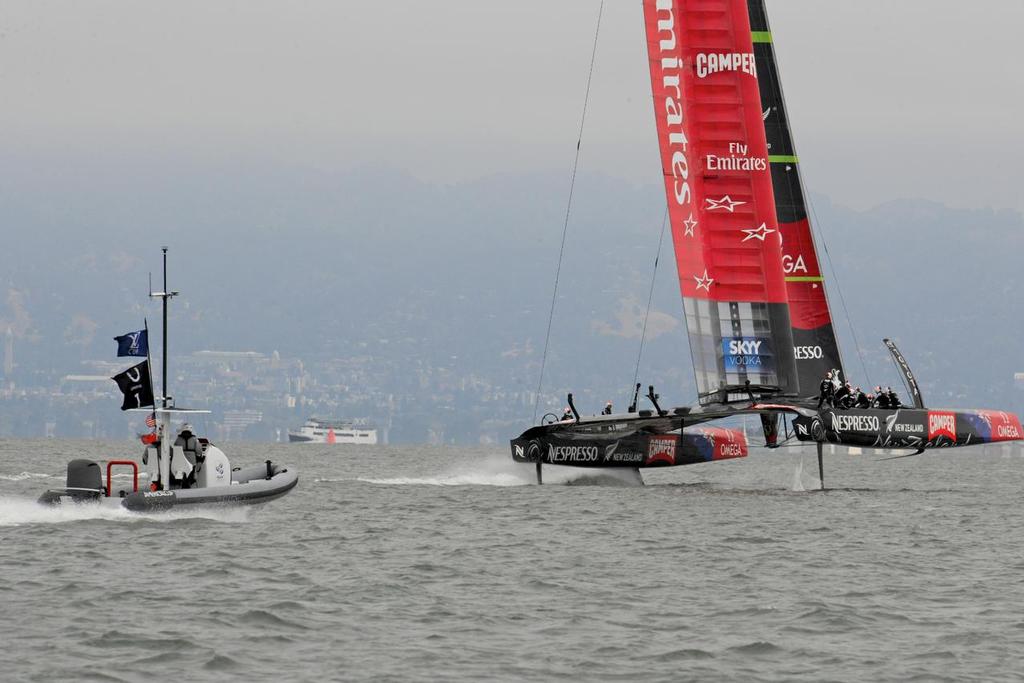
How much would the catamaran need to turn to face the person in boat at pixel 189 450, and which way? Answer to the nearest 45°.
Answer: approximately 180°

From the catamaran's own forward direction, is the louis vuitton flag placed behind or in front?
behind
